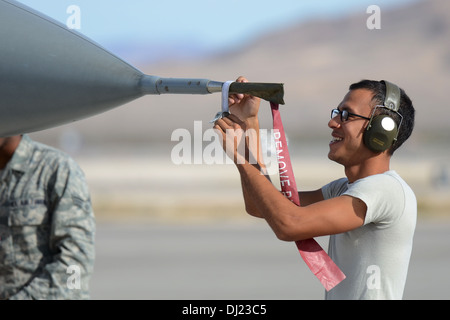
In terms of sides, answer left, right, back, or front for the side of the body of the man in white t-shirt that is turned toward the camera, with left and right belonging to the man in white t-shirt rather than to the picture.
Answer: left

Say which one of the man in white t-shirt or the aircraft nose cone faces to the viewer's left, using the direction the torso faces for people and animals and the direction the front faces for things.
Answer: the man in white t-shirt

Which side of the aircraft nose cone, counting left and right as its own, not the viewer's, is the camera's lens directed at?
right

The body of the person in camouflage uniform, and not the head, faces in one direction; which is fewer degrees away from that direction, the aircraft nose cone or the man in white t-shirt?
the aircraft nose cone

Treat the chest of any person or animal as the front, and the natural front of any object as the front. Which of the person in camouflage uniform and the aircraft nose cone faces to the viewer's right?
the aircraft nose cone

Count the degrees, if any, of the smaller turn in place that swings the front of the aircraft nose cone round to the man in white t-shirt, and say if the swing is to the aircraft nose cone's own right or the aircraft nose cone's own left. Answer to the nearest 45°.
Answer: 0° — it already faces them

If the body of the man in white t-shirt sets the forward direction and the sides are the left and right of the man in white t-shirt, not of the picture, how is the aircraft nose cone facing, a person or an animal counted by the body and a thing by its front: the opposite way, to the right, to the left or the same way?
the opposite way

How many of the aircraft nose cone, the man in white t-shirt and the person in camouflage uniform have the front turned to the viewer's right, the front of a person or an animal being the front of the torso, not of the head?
1

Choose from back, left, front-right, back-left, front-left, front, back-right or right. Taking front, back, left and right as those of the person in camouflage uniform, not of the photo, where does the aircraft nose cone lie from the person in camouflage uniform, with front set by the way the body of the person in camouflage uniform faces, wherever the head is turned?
front-left

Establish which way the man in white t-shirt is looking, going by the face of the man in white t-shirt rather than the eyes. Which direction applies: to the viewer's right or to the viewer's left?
to the viewer's left

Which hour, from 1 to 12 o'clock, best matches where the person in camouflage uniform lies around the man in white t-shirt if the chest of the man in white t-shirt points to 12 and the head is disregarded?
The person in camouflage uniform is roughly at 1 o'clock from the man in white t-shirt.

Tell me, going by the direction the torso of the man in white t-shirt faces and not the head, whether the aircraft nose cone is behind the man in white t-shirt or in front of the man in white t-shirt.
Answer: in front
